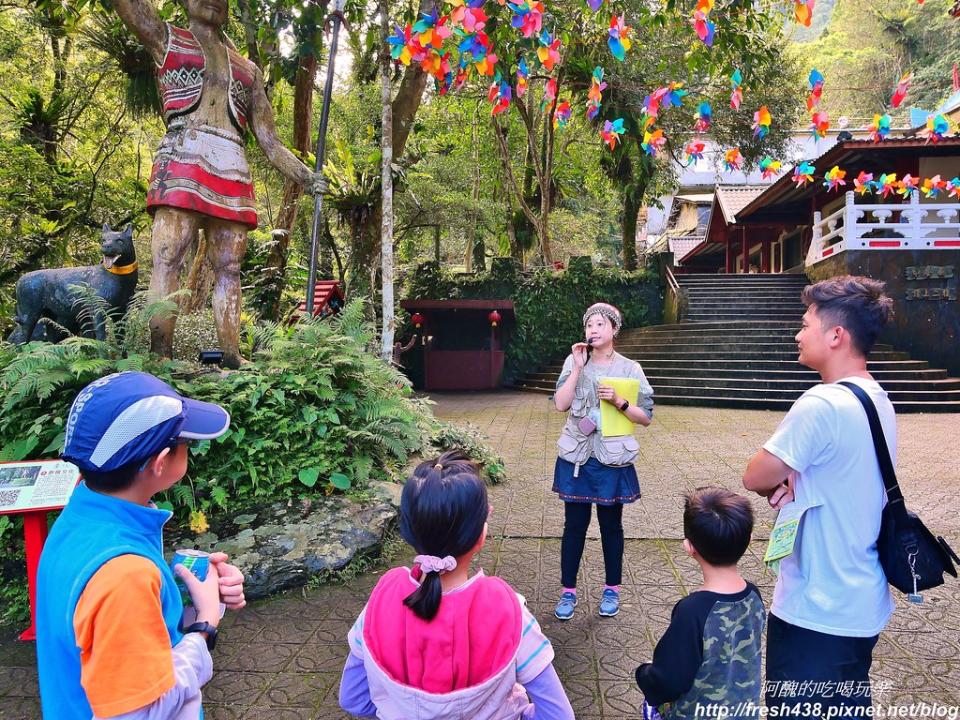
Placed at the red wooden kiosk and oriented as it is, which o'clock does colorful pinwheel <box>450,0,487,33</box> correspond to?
The colorful pinwheel is roughly at 12 o'clock from the red wooden kiosk.

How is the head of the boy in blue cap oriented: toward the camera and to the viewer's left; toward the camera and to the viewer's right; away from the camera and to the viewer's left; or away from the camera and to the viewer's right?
away from the camera and to the viewer's right

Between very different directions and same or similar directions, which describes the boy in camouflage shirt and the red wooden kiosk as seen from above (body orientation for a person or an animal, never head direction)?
very different directions

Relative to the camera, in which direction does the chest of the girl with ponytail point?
away from the camera

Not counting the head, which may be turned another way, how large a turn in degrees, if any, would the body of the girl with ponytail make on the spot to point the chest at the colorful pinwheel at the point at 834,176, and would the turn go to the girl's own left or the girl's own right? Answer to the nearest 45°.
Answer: approximately 45° to the girl's own right

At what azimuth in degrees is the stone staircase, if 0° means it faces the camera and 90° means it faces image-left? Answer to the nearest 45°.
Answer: approximately 0°

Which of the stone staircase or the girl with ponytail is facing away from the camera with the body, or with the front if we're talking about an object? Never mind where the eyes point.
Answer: the girl with ponytail

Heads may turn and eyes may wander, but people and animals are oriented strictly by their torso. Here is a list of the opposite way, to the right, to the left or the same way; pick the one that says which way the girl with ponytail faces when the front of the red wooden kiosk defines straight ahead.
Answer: the opposite way

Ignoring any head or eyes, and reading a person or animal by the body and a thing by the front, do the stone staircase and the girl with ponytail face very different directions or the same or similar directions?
very different directions

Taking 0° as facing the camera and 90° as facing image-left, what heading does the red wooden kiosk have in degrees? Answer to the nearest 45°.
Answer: approximately 0°
